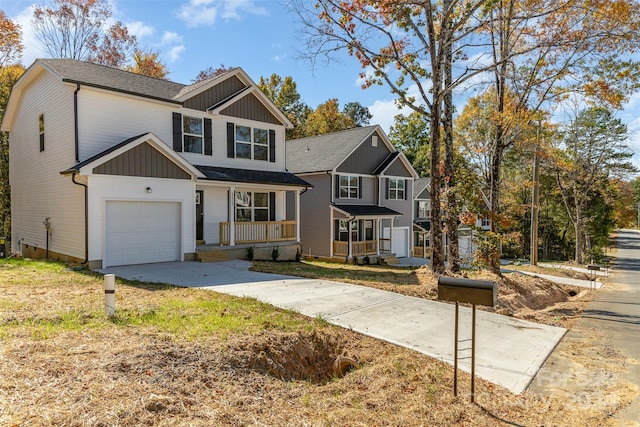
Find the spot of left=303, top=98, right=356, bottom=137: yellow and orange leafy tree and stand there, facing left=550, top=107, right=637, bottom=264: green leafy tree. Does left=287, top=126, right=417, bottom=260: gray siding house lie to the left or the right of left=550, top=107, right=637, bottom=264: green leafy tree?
right

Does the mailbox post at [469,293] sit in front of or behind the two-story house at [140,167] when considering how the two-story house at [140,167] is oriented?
in front

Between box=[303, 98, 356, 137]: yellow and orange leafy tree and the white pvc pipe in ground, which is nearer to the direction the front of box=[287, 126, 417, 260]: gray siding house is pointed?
the white pvc pipe in ground

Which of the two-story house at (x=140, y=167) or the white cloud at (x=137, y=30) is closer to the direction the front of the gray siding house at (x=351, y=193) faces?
the two-story house

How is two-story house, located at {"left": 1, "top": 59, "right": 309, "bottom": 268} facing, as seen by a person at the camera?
facing the viewer and to the right of the viewer

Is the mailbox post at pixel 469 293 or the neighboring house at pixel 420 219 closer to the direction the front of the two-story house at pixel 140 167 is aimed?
the mailbox post

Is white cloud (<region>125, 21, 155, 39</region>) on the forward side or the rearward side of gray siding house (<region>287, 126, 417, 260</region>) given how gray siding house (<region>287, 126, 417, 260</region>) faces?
on the rearward side

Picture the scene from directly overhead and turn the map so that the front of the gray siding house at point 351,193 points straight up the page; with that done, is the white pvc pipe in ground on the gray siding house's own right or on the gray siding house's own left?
on the gray siding house's own right

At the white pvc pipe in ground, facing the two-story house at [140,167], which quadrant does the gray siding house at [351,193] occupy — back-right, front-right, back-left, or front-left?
front-right

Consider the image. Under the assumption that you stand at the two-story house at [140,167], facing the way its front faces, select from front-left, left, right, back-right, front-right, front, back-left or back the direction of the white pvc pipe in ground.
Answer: front-right

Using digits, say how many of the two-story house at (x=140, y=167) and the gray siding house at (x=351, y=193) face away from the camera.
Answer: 0

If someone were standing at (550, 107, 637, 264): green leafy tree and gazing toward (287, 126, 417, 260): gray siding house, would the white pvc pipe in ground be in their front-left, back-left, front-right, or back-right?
front-left

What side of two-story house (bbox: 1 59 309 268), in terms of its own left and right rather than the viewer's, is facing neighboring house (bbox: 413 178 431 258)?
left

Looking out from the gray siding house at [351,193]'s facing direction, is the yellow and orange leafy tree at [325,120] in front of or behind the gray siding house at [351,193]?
behind

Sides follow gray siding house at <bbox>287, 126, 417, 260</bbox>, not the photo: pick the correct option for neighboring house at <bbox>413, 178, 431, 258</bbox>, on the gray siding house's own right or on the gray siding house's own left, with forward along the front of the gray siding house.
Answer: on the gray siding house's own left
